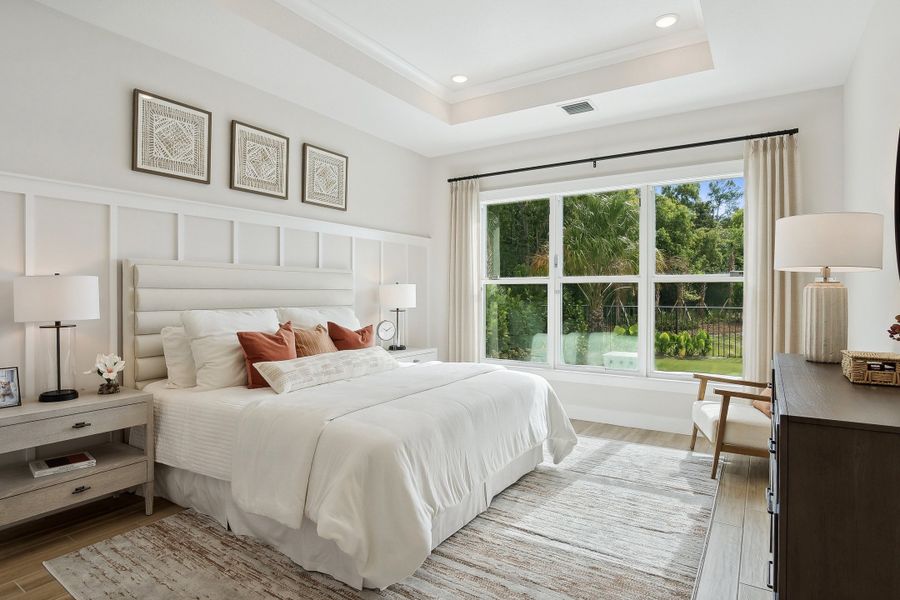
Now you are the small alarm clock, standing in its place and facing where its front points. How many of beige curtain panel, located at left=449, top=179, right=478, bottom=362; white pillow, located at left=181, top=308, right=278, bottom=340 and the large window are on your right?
1

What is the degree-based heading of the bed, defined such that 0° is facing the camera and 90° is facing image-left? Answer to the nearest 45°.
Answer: approximately 315°

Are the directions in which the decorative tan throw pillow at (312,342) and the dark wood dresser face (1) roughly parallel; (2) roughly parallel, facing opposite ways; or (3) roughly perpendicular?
roughly parallel, facing opposite ways

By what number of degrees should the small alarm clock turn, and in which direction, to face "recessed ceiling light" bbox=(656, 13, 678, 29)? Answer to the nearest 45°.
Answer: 0° — it already faces it

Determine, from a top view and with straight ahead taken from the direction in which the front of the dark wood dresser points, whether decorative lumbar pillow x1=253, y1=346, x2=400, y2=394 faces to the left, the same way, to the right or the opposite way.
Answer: the opposite way

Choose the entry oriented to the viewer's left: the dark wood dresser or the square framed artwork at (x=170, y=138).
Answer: the dark wood dresser

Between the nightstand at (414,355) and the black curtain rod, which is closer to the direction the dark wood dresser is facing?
the nightstand

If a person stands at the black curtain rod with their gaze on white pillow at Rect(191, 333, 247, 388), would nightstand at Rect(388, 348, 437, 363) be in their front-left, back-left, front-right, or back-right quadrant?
front-right

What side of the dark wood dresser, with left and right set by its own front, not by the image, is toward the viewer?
left

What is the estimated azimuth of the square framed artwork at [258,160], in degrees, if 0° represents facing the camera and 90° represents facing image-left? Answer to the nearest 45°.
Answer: approximately 315°

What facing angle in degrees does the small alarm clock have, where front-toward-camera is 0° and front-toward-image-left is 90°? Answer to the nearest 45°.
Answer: approximately 315°

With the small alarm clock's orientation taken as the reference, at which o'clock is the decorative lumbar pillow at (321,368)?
The decorative lumbar pillow is roughly at 2 o'clock from the small alarm clock.
